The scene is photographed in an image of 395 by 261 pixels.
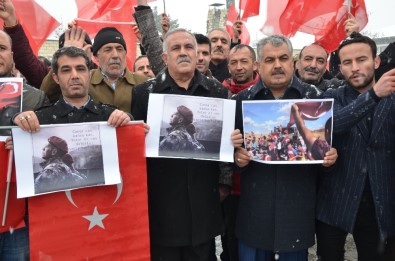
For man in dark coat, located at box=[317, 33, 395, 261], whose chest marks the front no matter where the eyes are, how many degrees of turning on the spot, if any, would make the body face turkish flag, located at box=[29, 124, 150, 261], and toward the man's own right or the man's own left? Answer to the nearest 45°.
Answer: approximately 45° to the man's own right

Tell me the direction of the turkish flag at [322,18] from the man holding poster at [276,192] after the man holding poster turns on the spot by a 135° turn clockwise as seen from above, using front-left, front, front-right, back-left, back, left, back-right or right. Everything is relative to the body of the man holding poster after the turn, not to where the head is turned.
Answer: front-right

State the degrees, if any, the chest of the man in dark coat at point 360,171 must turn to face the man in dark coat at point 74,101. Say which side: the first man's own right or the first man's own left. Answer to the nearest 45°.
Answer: approximately 45° to the first man's own right

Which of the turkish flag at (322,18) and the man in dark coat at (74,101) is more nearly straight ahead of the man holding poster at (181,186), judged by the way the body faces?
the man in dark coat

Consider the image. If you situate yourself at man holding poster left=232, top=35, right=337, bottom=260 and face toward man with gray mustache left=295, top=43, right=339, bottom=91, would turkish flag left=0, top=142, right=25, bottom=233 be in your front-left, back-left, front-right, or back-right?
back-left

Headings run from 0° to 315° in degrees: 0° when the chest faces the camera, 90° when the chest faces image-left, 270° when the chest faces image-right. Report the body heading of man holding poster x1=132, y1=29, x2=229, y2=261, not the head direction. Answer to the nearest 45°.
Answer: approximately 0°

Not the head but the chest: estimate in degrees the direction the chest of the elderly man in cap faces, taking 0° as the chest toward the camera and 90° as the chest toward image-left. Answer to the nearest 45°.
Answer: approximately 0°

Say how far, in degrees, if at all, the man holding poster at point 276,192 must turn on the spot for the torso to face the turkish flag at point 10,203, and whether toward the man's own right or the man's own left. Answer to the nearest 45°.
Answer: approximately 90° to the man's own right
